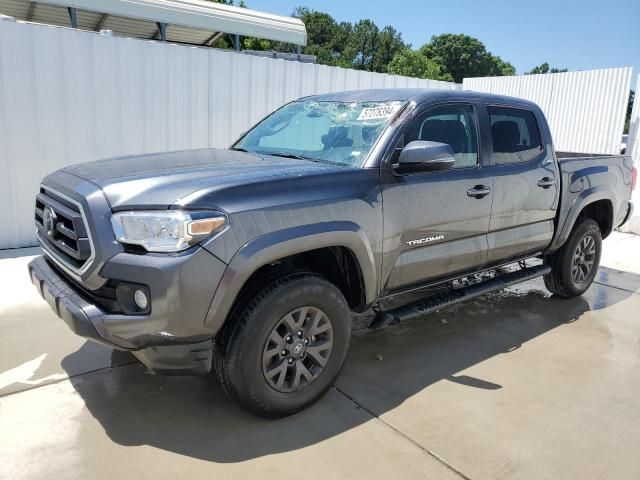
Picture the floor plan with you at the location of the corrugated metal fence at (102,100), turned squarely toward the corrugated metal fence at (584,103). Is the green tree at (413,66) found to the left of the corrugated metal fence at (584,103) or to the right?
left

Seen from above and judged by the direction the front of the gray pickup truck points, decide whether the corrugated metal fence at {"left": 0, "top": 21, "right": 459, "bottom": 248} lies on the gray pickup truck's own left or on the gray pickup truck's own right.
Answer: on the gray pickup truck's own right

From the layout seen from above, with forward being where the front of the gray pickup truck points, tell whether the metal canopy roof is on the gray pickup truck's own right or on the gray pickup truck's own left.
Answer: on the gray pickup truck's own right

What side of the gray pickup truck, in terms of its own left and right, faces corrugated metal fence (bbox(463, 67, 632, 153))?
back

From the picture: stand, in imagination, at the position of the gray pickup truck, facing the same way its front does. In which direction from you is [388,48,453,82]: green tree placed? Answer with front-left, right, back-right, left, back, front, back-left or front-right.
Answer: back-right

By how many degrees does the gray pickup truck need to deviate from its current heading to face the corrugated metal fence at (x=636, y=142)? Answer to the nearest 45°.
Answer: approximately 180°

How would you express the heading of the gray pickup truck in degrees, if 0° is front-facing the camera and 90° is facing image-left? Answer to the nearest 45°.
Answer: approximately 45°
